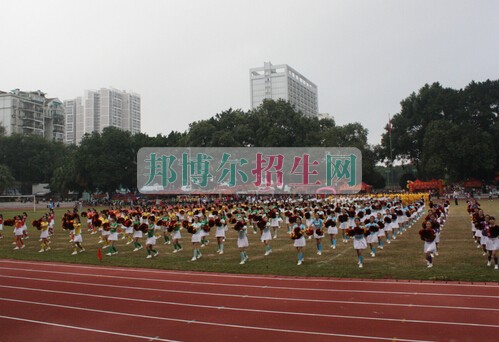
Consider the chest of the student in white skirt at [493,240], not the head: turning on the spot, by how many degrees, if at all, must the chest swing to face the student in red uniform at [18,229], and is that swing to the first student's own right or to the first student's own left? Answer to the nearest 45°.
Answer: approximately 45° to the first student's own right

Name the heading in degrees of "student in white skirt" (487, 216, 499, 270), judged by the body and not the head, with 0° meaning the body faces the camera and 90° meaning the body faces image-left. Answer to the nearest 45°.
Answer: approximately 45°

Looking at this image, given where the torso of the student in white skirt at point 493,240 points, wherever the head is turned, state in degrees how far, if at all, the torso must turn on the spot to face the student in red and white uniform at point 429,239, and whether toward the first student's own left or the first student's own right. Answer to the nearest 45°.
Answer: approximately 45° to the first student's own right
